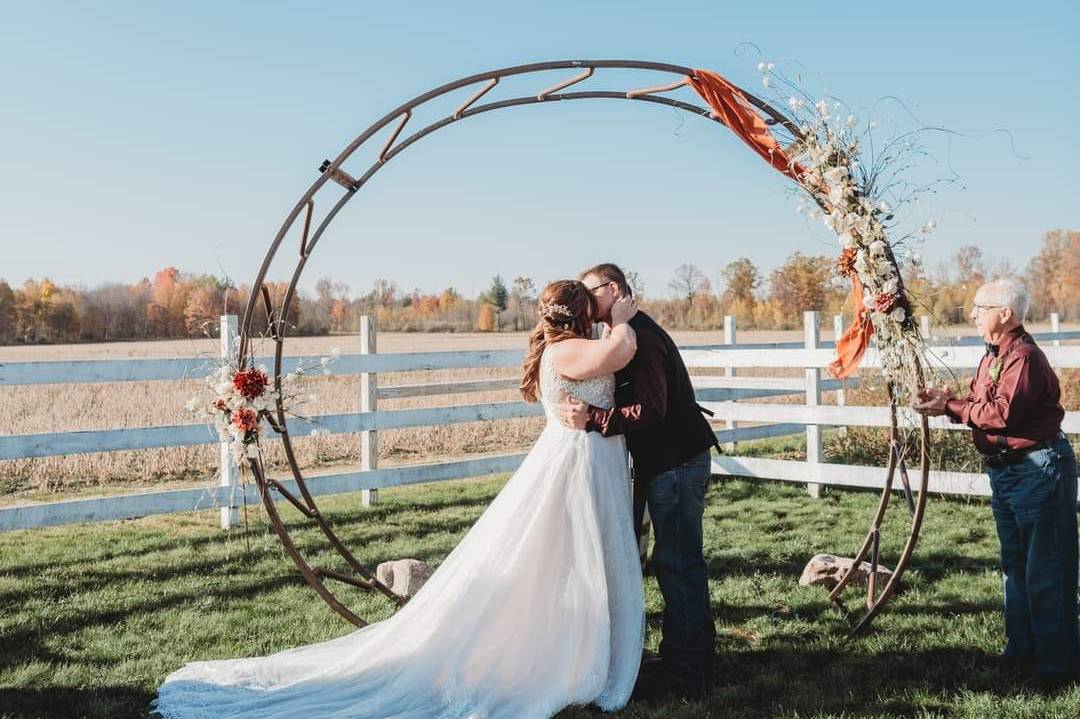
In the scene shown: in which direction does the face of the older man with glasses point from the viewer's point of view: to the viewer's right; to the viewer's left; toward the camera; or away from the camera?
to the viewer's left

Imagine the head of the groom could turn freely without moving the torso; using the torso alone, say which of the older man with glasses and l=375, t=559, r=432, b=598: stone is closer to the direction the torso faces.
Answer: the stone

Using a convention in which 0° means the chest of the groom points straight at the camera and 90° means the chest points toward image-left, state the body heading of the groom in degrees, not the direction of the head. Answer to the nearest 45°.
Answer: approximately 90°

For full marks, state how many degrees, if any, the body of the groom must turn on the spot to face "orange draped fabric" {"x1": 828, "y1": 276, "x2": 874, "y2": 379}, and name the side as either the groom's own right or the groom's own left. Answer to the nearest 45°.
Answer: approximately 135° to the groom's own right

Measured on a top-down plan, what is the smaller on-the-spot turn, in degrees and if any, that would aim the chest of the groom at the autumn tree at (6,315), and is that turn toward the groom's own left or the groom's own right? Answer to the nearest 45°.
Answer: approximately 45° to the groom's own right

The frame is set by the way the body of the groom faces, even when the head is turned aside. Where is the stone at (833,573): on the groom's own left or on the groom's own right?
on the groom's own right

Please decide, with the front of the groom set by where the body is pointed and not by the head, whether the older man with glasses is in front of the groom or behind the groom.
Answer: behind

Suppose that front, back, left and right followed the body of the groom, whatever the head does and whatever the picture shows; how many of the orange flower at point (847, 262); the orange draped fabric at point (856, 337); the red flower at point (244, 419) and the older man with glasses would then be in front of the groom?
1

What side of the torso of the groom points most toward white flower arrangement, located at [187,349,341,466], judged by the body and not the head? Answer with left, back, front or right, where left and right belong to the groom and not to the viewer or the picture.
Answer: front

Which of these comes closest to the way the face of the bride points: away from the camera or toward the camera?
away from the camera

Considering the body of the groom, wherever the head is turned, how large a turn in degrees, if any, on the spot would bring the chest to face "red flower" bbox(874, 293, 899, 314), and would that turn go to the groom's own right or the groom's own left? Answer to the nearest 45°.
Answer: approximately 135° to the groom's own right

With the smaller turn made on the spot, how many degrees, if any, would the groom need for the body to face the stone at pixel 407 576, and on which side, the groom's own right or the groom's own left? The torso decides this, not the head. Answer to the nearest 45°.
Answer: approximately 45° to the groom's own right

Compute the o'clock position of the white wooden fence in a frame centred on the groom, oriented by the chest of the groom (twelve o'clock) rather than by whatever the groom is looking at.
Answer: The white wooden fence is roughly at 2 o'clock from the groom.

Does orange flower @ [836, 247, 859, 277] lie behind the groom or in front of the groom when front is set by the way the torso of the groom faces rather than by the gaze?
behind
